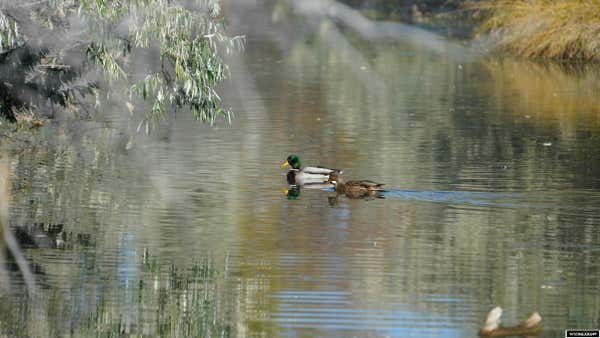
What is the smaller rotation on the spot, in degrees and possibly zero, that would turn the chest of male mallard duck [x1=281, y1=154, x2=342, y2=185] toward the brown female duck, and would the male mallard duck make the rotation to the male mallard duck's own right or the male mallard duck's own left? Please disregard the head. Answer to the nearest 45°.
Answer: approximately 135° to the male mallard duck's own left

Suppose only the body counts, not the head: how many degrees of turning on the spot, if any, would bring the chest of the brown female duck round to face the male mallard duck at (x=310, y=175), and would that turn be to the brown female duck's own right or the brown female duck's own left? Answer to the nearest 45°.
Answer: approximately 45° to the brown female duck's own right

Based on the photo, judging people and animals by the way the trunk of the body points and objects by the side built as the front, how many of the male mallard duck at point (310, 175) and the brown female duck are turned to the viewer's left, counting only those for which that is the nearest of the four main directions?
2

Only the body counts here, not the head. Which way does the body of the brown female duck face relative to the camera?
to the viewer's left

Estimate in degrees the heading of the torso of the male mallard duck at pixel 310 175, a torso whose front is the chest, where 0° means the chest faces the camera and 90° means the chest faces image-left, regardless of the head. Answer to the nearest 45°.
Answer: approximately 90°
